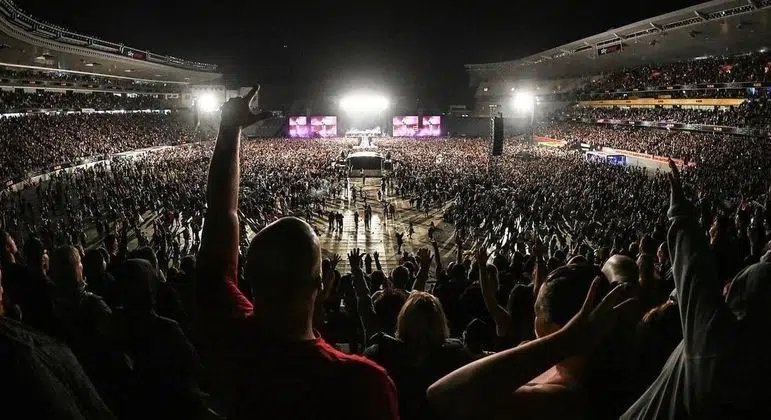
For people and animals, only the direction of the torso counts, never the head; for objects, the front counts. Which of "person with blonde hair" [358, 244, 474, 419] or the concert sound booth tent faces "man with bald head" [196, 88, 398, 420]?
the concert sound booth tent

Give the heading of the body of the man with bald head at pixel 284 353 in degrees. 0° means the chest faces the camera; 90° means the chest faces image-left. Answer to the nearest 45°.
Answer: approximately 180°

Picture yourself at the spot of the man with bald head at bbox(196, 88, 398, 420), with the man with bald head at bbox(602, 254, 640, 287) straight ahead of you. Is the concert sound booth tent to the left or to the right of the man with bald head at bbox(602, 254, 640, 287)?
left

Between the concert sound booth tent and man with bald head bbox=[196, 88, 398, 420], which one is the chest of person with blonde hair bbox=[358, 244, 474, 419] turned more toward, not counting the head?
the concert sound booth tent

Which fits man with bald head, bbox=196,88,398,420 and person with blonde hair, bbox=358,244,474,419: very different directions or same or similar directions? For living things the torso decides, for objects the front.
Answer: same or similar directions

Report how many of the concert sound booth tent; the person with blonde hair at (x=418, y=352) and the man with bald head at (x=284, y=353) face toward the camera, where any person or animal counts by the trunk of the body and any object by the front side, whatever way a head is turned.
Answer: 0

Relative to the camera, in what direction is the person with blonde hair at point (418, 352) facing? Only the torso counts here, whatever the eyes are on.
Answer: away from the camera

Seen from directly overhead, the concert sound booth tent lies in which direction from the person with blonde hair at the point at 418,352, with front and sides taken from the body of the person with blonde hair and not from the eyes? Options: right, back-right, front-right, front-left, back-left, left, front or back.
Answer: front

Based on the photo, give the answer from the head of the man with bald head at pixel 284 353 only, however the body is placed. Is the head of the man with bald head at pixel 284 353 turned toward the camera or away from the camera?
away from the camera

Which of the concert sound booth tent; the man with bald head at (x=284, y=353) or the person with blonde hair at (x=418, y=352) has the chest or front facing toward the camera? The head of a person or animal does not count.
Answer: the concert sound booth tent

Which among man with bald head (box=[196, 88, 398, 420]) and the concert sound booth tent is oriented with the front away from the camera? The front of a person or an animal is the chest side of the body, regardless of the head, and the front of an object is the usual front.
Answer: the man with bald head

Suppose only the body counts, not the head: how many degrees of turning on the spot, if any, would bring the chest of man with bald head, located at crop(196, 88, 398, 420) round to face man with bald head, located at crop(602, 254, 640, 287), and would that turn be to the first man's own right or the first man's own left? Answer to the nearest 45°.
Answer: approximately 45° to the first man's own right

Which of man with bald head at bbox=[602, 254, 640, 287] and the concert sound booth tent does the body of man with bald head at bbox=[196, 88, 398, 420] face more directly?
the concert sound booth tent

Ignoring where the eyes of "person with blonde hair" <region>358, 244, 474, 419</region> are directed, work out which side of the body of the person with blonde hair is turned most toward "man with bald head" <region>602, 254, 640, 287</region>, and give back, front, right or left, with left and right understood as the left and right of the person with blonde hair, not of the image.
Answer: right
